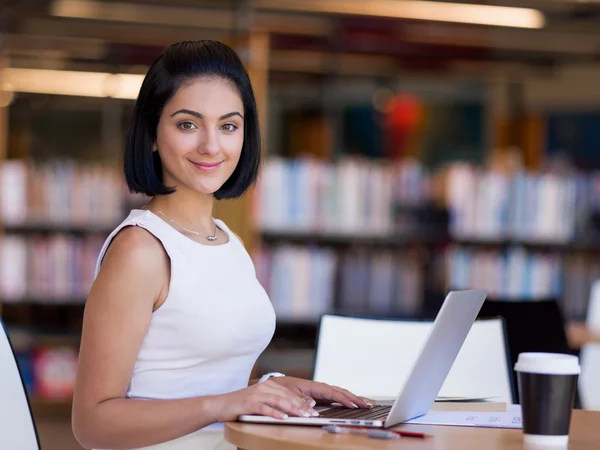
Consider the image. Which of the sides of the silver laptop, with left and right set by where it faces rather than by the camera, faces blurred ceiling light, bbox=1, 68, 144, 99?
right

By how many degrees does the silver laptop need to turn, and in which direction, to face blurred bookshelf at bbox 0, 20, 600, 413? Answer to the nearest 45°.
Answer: approximately 90° to its right

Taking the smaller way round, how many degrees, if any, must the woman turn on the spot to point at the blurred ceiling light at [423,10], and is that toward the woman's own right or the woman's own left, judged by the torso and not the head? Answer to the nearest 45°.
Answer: approximately 135° to the woman's own left

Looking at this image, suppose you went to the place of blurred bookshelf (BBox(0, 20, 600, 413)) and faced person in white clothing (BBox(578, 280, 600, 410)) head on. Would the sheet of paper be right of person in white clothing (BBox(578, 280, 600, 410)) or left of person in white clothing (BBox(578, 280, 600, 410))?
right

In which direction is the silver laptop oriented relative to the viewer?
to the viewer's left

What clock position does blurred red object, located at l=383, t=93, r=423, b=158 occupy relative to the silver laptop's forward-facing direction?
The blurred red object is roughly at 3 o'clock from the silver laptop.

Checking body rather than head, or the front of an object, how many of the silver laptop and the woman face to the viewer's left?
1

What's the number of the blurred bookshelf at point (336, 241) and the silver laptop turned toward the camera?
1

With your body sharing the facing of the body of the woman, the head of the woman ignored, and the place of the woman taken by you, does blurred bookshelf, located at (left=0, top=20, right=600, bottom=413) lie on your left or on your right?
on your left

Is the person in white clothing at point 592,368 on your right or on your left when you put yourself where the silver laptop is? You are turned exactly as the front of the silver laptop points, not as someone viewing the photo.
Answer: on your right

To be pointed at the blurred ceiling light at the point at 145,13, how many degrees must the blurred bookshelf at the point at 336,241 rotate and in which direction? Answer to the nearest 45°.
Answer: approximately 135° to its right
